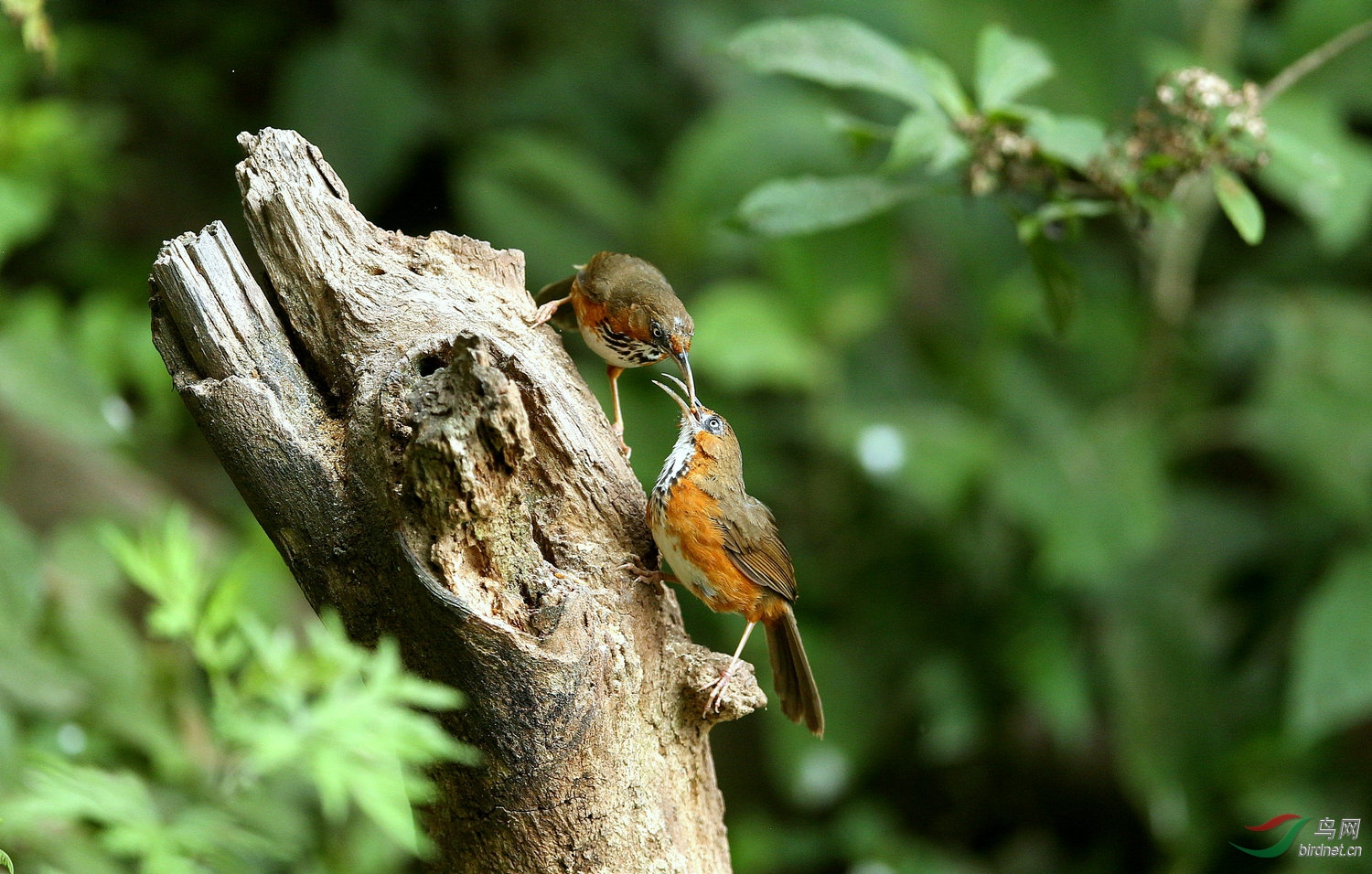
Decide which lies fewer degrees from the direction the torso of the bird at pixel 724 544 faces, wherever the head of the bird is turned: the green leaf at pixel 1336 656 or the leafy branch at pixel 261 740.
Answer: the leafy branch

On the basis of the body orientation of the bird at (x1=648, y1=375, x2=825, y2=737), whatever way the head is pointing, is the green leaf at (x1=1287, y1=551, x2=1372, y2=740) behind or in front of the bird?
behind

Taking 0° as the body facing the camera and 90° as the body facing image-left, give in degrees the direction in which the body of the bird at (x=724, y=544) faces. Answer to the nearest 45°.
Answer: approximately 90°
